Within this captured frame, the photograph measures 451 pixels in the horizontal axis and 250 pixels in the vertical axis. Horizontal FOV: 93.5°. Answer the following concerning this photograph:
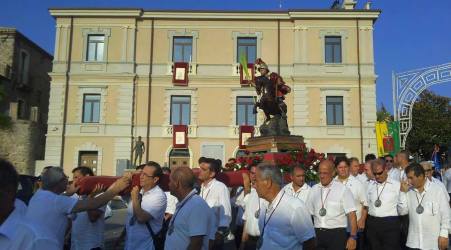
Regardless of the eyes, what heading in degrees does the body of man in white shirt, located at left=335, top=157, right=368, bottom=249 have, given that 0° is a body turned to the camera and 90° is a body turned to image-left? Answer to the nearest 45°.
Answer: approximately 45°

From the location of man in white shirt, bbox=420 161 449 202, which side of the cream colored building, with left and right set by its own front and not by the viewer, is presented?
front

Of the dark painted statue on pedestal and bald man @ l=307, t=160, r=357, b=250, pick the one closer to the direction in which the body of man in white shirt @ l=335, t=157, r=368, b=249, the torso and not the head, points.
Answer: the bald man

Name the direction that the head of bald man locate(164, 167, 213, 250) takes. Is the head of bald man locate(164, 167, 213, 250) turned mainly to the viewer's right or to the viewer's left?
to the viewer's left

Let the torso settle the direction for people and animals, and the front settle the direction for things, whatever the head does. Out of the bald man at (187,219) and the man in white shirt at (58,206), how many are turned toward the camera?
0
